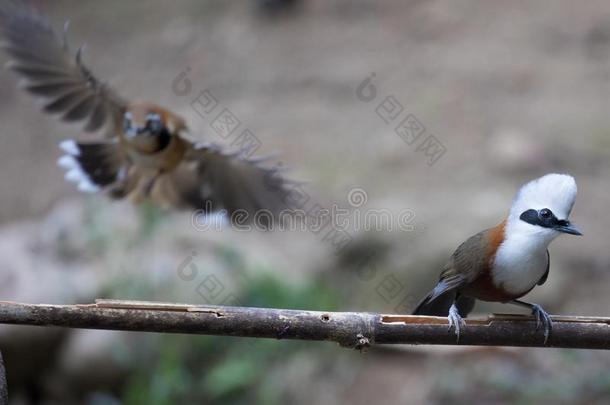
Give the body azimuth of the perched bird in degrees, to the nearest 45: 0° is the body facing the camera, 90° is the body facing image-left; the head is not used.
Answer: approximately 315°

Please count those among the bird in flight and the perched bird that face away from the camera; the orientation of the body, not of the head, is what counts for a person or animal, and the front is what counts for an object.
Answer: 0

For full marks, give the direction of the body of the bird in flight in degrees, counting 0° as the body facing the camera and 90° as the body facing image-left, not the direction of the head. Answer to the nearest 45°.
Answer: approximately 0°

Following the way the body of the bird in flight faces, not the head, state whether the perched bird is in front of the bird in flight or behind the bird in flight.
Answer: in front

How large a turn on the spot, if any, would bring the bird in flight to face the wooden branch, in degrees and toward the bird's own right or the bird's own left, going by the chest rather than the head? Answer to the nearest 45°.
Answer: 0° — it already faces it

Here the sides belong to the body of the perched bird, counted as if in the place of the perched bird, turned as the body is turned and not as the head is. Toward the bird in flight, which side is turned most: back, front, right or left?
back
